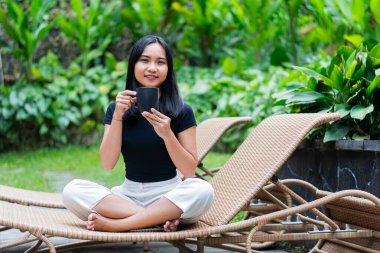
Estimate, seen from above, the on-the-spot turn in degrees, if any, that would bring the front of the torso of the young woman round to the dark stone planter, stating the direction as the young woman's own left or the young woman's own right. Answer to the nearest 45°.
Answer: approximately 90° to the young woman's own left

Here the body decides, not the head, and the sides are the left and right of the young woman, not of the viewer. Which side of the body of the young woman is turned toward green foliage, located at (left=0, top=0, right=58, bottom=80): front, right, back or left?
back

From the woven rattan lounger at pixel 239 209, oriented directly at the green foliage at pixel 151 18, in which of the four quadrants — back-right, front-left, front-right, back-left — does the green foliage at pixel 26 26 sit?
front-left

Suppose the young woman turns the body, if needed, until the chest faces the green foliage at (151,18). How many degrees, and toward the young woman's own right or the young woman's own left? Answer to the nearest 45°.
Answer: approximately 180°

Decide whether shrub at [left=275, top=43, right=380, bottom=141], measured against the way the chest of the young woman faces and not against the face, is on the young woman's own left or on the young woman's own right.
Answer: on the young woman's own left

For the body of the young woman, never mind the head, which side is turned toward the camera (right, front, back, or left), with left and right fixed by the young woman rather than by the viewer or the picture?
front

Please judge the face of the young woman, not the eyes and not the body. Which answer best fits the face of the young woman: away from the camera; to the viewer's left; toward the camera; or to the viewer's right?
toward the camera
